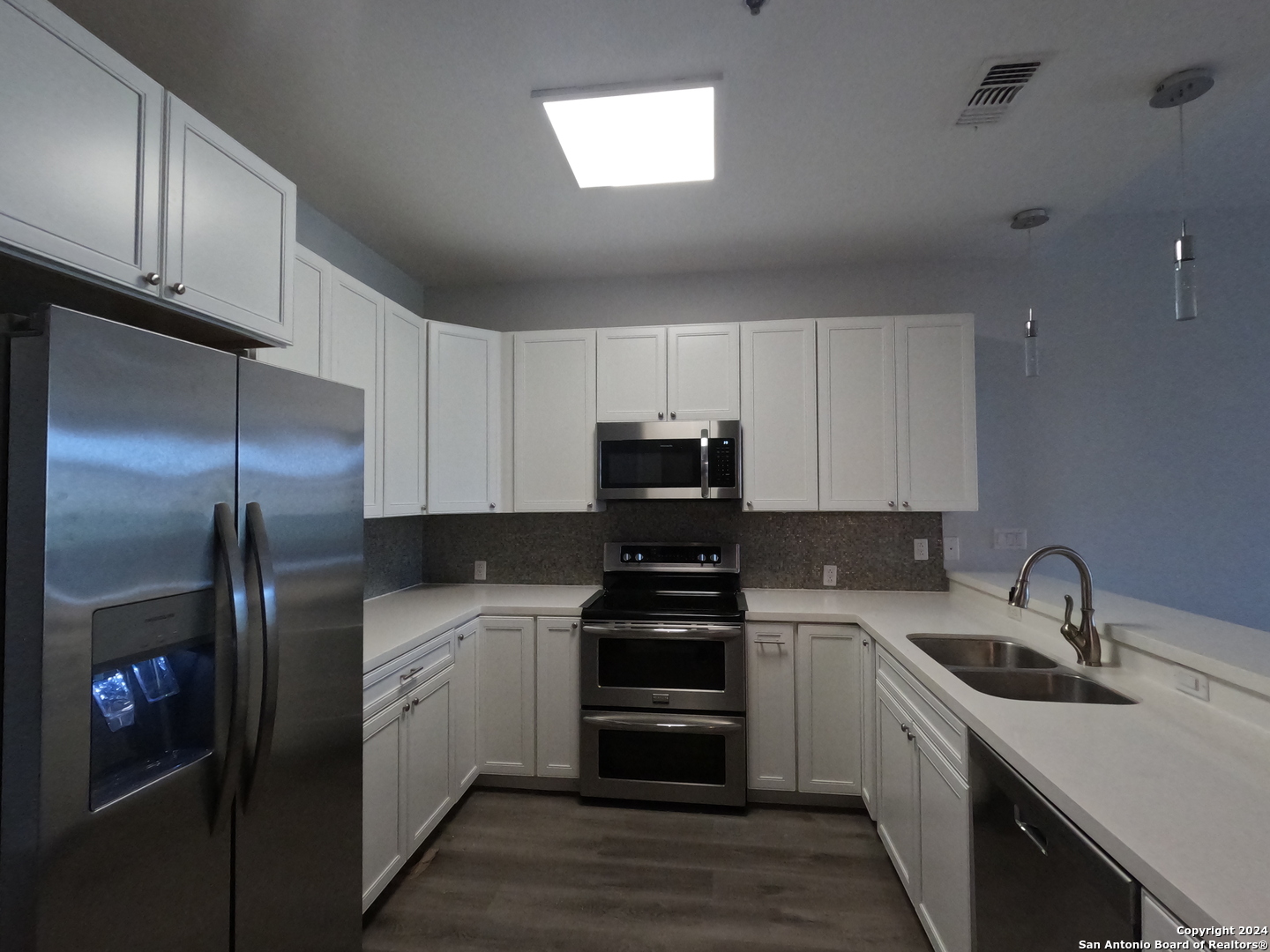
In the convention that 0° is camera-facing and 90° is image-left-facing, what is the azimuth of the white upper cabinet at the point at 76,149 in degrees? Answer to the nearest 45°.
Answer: approximately 315°

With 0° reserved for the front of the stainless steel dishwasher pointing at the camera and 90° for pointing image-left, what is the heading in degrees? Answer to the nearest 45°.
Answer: approximately 45°
